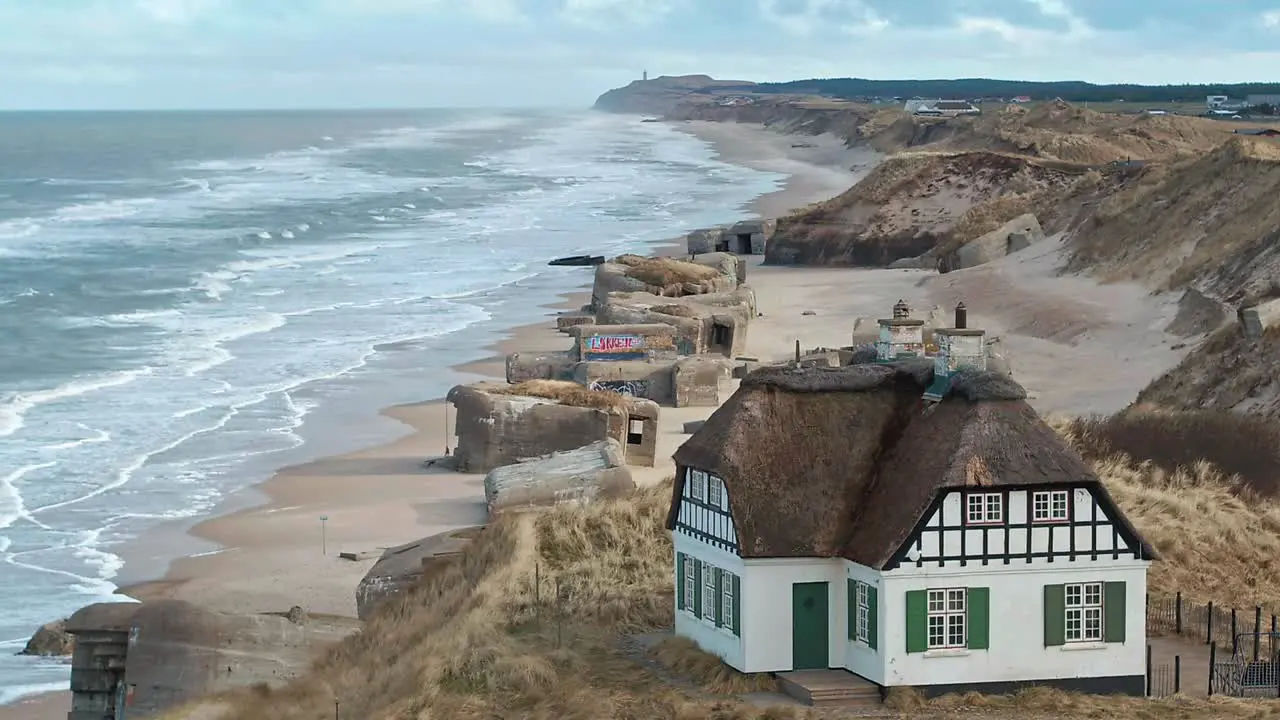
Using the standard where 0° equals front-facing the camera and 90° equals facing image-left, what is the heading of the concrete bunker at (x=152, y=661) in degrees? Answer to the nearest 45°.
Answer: approximately 45°

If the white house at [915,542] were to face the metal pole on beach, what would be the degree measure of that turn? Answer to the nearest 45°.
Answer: approximately 135° to its right

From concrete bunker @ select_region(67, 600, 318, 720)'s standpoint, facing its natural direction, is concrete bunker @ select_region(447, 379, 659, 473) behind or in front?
behind

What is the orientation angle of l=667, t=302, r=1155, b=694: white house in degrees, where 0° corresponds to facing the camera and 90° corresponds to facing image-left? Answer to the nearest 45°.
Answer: approximately 0°

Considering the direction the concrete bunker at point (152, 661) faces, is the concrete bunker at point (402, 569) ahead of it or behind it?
behind

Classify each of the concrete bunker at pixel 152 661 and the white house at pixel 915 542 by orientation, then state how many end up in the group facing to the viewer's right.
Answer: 0

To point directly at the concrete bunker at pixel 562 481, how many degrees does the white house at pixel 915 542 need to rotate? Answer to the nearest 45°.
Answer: approximately 135° to its right

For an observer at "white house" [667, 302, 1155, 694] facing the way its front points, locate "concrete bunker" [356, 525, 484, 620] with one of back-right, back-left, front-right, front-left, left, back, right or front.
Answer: back-right
